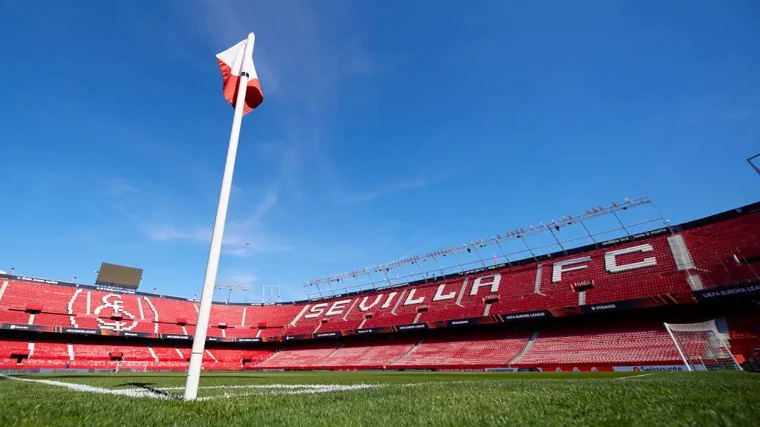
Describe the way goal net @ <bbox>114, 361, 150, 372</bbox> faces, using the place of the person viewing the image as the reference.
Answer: facing the viewer

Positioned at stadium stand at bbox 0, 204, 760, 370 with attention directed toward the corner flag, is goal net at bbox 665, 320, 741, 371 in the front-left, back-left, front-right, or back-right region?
front-left

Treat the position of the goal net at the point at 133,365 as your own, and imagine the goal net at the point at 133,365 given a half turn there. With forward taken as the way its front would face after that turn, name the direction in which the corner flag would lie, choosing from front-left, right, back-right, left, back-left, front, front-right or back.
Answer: back

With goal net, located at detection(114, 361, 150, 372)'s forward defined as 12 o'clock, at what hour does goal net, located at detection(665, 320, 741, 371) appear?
goal net, located at detection(665, 320, 741, 371) is roughly at 11 o'clock from goal net, located at detection(114, 361, 150, 372).
